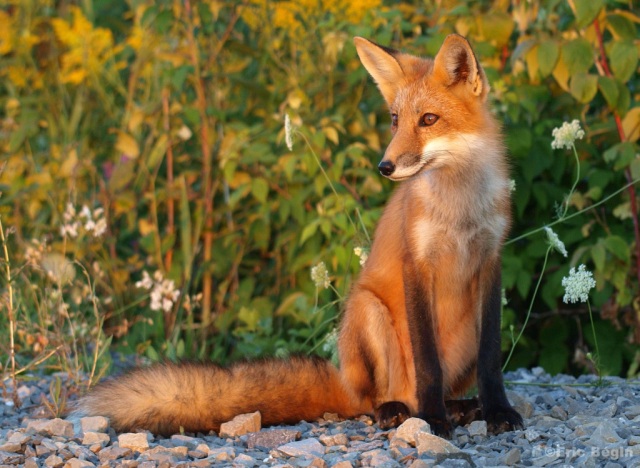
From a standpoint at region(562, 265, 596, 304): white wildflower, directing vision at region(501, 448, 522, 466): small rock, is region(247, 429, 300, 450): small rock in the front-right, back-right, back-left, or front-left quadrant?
front-right

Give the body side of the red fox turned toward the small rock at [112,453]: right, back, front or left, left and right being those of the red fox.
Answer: right

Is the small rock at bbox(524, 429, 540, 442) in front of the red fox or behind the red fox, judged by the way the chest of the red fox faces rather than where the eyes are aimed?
in front

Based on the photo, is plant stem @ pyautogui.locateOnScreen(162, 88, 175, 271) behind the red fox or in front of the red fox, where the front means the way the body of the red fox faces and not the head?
behind

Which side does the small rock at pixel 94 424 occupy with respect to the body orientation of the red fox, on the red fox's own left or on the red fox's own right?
on the red fox's own right

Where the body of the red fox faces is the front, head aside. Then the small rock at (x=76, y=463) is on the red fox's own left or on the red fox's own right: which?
on the red fox's own right

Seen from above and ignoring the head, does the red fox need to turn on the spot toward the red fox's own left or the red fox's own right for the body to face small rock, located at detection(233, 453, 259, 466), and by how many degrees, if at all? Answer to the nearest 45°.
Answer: approximately 90° to the red fox's own right

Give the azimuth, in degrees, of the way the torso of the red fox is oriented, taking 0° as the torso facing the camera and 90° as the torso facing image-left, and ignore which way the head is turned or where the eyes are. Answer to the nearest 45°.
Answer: approximately 315°

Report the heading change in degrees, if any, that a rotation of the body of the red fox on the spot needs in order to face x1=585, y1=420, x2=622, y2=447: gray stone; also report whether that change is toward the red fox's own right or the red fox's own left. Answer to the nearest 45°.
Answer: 0° — it already faces it

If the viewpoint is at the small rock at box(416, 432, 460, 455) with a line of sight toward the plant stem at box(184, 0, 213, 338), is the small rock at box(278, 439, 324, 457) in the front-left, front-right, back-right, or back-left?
front-left

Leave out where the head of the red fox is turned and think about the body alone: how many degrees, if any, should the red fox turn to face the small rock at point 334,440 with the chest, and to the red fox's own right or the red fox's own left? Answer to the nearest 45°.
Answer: approximately 90° to the red fox's own right

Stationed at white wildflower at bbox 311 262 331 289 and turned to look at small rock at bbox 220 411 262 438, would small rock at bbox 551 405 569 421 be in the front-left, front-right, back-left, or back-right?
front-left

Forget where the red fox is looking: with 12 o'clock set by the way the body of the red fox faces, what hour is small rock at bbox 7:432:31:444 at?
The small rock is roughly at 4 o'clock from the red fox.

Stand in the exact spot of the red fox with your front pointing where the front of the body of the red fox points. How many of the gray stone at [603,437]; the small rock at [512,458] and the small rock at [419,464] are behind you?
0
